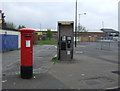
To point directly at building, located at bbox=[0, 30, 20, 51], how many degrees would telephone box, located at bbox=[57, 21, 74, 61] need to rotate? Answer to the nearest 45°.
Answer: approximately 135° to its right

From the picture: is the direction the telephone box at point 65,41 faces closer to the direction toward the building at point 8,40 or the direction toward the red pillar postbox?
the red pillar postbox

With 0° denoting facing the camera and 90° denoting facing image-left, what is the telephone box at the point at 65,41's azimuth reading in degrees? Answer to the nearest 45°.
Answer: approximately 0°

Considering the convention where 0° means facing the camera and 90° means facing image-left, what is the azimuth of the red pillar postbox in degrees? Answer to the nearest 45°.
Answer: approximately 0°

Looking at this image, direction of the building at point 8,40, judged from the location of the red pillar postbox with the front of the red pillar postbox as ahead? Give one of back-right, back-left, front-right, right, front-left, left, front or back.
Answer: back

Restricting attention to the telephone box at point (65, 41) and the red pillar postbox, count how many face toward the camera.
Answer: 2

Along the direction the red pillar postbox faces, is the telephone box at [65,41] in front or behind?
behind
